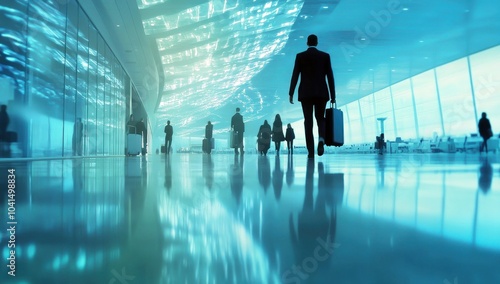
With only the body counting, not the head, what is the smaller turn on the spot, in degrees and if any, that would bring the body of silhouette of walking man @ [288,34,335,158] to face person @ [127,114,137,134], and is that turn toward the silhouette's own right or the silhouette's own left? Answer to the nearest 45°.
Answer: approximately 45° to the silhouette's own left

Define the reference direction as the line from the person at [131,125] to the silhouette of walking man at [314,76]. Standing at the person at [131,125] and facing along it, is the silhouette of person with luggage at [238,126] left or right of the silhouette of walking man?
left

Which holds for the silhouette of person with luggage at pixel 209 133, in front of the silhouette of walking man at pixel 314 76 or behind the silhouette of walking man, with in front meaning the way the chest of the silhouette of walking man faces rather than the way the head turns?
in front

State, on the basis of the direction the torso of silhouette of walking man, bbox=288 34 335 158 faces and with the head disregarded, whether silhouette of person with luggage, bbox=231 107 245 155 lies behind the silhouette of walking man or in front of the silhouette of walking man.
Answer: in front

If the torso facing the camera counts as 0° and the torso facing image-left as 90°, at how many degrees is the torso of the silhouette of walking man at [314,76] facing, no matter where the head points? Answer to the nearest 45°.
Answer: approximately 180°
